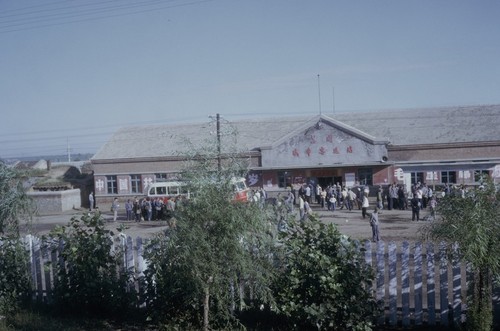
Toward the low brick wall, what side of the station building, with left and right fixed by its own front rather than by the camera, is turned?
right

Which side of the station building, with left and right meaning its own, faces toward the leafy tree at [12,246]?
front

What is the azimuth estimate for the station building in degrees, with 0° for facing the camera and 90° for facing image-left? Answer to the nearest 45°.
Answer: approximately 0°

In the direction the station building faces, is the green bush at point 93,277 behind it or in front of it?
in front

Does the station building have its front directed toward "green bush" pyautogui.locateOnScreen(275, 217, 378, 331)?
yes

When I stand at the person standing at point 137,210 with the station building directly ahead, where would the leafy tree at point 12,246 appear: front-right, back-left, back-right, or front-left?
back-right

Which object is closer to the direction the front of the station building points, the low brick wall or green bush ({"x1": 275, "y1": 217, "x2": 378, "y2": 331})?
the green bush

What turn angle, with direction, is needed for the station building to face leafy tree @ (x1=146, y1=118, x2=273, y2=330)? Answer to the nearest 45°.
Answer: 0° — it already faces it

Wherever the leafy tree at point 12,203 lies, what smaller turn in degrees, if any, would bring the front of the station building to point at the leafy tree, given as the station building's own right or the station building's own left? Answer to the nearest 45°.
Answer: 0° — it already faces it

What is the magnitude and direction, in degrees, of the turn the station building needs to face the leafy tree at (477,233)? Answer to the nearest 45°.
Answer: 0° — it already faces it
